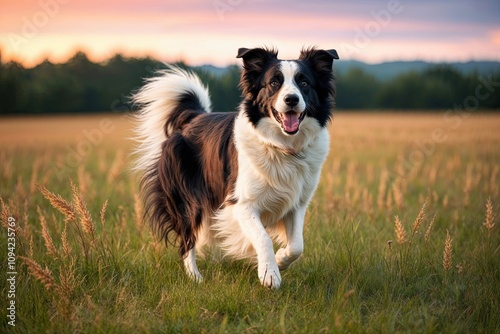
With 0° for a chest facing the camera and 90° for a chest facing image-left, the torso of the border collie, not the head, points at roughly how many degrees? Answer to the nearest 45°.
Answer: approximately 315°

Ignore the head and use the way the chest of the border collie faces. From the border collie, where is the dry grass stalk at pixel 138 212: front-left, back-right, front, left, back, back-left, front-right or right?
back

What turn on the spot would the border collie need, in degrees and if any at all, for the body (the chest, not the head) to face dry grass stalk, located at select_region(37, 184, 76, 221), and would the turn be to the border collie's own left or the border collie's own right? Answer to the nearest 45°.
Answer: approximately 90° to the border collie's own right
